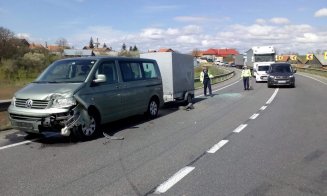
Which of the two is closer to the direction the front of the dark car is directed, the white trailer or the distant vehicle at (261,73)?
the white trailer

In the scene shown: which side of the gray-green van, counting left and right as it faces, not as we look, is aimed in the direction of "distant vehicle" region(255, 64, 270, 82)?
back

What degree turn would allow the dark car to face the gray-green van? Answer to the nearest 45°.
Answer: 0° — it already faces it

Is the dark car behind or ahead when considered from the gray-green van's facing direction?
behind

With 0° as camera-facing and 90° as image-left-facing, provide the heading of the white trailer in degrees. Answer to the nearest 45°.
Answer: approximately 45°

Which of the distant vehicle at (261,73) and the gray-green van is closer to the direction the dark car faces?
the gray-green van

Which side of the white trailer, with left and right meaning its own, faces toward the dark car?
back

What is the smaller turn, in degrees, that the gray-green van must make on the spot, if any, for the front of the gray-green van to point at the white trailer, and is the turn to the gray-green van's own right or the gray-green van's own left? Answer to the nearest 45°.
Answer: approximately 180°

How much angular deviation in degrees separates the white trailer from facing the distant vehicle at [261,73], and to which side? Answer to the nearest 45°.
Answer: approximately 180°

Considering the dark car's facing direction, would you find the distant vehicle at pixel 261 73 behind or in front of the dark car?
behind
